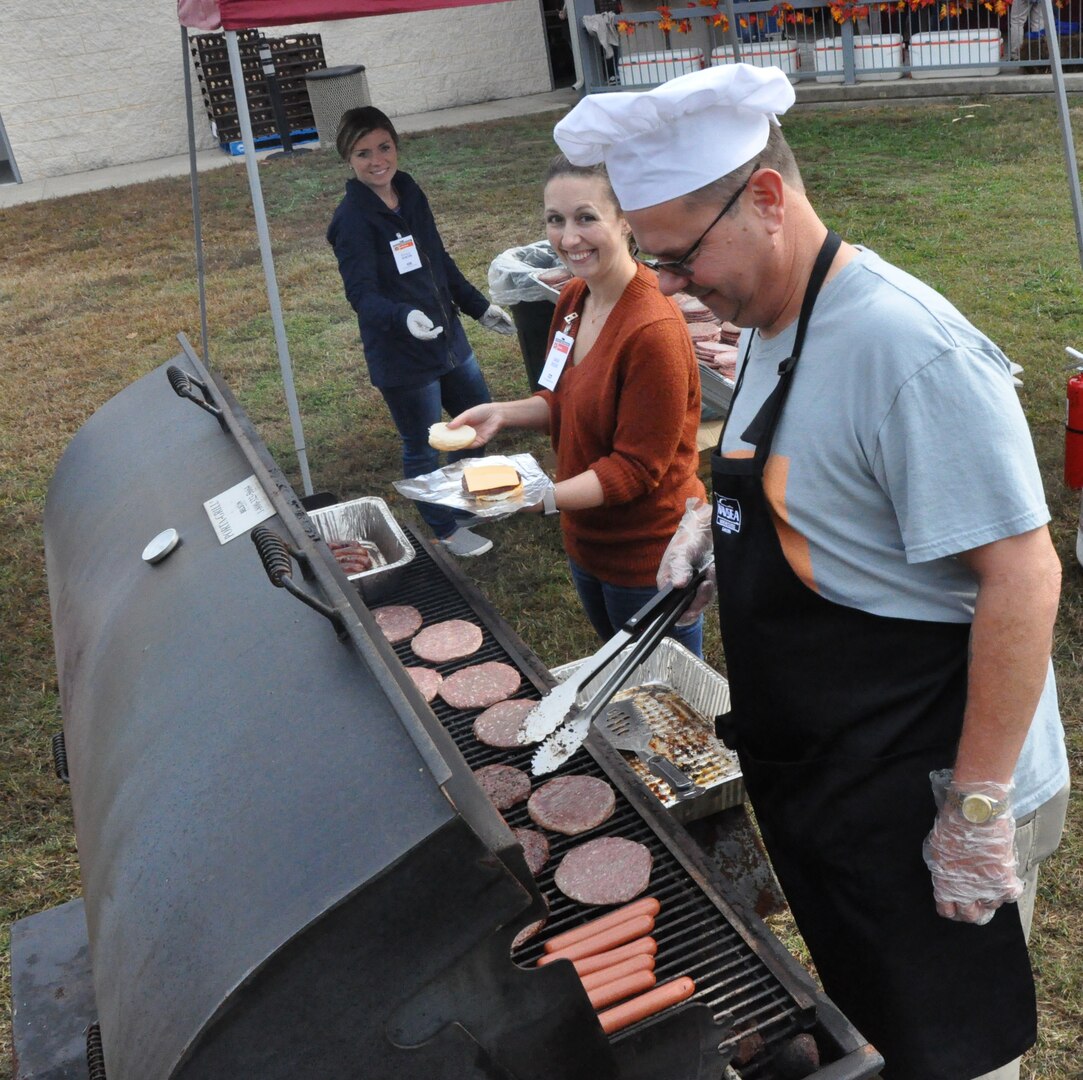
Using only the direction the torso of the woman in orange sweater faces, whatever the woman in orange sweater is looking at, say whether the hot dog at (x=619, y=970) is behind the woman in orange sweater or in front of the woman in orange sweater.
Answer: in front

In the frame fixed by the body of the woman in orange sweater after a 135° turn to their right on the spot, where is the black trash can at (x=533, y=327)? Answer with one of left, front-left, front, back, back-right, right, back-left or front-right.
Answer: front

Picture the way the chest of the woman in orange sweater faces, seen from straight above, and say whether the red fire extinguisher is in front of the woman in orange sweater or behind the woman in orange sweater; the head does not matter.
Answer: behind

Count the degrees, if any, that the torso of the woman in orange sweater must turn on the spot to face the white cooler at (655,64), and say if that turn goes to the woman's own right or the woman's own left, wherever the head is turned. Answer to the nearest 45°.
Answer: approximately 135° to the woman's own right

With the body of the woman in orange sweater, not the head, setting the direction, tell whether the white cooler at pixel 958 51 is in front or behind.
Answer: behind

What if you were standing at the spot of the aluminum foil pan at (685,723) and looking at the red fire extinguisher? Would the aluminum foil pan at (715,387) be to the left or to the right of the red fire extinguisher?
left

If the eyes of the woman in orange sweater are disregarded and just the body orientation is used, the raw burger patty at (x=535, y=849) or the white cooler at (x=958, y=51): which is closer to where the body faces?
the raw burger patty

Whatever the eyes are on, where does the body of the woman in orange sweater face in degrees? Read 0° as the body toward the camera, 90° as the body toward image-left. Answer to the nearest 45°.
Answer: approximately 45°

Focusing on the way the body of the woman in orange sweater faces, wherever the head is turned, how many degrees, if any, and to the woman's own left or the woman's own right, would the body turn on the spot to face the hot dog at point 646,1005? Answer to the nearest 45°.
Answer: approximately 45° to the woman's own left

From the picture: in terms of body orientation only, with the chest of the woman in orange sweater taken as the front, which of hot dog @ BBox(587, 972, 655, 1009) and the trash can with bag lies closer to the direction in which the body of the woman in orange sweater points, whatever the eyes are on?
the hot dog

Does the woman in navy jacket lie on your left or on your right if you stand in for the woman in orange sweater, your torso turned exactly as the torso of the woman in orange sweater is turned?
on your right
